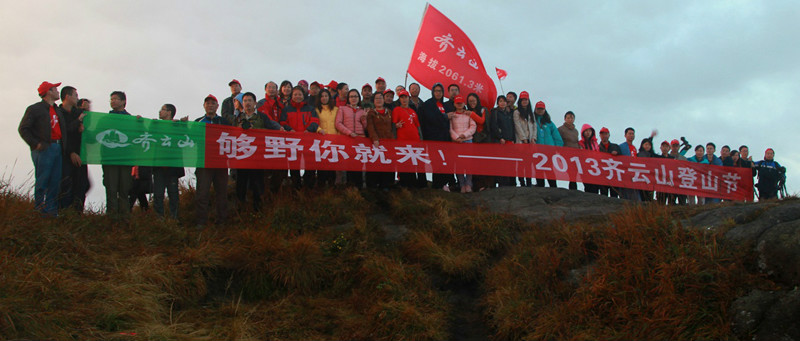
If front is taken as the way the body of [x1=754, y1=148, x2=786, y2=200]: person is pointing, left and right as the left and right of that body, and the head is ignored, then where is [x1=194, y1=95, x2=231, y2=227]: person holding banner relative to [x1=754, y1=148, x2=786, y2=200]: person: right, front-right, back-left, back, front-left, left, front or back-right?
front-right

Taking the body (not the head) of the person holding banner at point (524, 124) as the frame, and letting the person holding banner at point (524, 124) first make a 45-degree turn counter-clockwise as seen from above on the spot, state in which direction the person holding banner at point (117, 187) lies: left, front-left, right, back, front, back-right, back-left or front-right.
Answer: right

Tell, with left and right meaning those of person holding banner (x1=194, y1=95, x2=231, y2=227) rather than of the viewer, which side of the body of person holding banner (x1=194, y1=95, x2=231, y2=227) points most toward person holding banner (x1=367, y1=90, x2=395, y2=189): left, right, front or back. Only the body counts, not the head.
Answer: left

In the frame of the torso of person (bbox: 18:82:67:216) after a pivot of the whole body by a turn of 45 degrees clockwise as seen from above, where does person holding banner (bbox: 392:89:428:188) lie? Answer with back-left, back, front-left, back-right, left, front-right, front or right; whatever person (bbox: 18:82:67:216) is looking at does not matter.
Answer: left

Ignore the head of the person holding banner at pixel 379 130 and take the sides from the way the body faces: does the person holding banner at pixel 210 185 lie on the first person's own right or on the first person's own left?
on the first person's own right

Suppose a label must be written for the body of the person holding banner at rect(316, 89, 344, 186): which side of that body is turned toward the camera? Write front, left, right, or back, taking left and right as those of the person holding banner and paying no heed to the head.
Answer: front

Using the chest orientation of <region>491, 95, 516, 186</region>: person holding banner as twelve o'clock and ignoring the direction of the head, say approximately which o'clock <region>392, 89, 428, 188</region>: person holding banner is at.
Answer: <region>392, 89, 428, 188</region>: person holding banner is roughly at 2 o'clock from <region>491, 95, 516, 186</region>: person holding banner.

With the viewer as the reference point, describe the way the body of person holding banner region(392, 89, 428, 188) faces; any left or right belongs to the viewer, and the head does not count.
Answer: facing the viewer

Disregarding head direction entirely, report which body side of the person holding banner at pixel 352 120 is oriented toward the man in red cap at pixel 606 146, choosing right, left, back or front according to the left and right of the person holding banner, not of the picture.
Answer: left

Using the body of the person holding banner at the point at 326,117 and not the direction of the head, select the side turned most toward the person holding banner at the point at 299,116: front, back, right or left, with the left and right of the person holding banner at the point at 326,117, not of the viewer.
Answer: right

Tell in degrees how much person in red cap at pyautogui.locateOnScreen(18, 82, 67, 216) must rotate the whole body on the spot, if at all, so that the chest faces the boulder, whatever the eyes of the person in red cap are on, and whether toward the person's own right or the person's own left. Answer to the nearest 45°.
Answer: approximately 45° to the person's own left

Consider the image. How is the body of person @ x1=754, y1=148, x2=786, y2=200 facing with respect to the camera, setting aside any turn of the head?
toward the camera

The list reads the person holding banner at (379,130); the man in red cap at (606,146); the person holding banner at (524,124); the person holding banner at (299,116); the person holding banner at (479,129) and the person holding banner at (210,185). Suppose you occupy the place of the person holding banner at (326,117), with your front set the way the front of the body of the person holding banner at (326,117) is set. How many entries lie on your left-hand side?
4

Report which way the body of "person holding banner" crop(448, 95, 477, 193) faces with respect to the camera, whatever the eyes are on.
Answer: toward the camera
